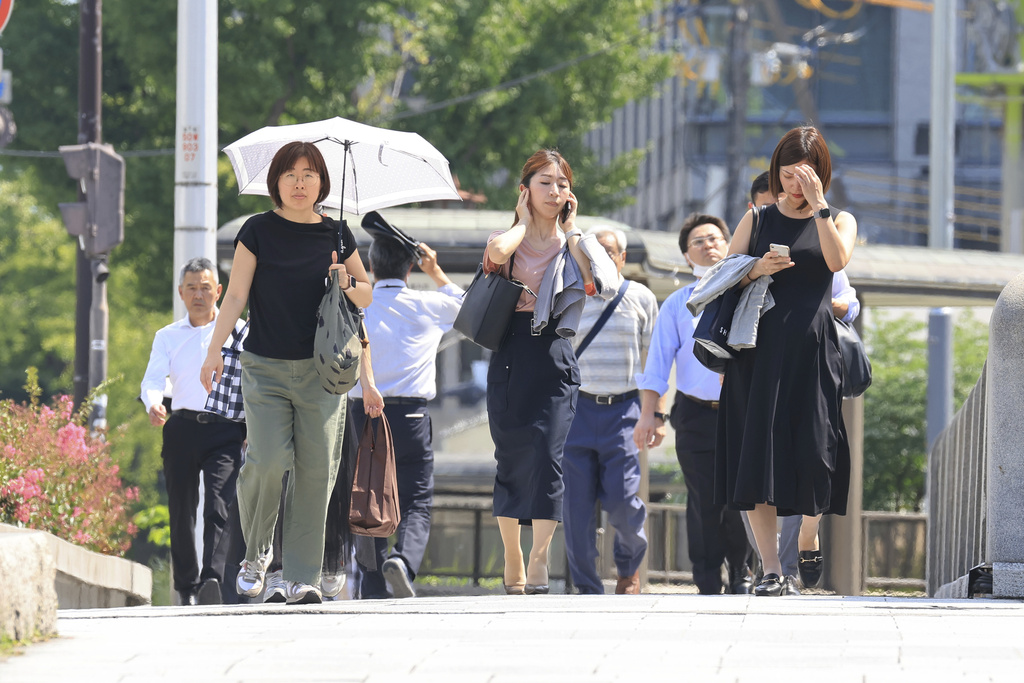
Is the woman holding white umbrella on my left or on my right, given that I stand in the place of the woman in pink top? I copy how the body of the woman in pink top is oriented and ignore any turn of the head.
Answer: on my right

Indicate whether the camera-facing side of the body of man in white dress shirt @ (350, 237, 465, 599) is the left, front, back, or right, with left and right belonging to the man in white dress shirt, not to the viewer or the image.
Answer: back

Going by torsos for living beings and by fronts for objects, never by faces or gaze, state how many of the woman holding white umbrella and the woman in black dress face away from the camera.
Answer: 0

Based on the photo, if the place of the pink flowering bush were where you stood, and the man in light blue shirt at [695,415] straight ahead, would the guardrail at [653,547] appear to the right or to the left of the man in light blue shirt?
left

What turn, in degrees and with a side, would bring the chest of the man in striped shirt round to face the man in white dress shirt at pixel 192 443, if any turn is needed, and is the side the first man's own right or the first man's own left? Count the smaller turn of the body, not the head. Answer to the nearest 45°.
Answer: approximately 90° to the first man's own right

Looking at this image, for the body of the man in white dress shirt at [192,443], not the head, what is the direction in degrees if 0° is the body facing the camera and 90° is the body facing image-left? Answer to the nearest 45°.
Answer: approximately 0°

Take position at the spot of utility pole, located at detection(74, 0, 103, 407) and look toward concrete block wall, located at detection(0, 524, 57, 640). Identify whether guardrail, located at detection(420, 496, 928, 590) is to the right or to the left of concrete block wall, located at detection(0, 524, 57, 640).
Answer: left

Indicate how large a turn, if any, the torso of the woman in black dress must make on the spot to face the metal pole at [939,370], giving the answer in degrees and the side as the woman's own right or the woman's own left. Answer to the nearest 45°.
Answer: approximately 180°
